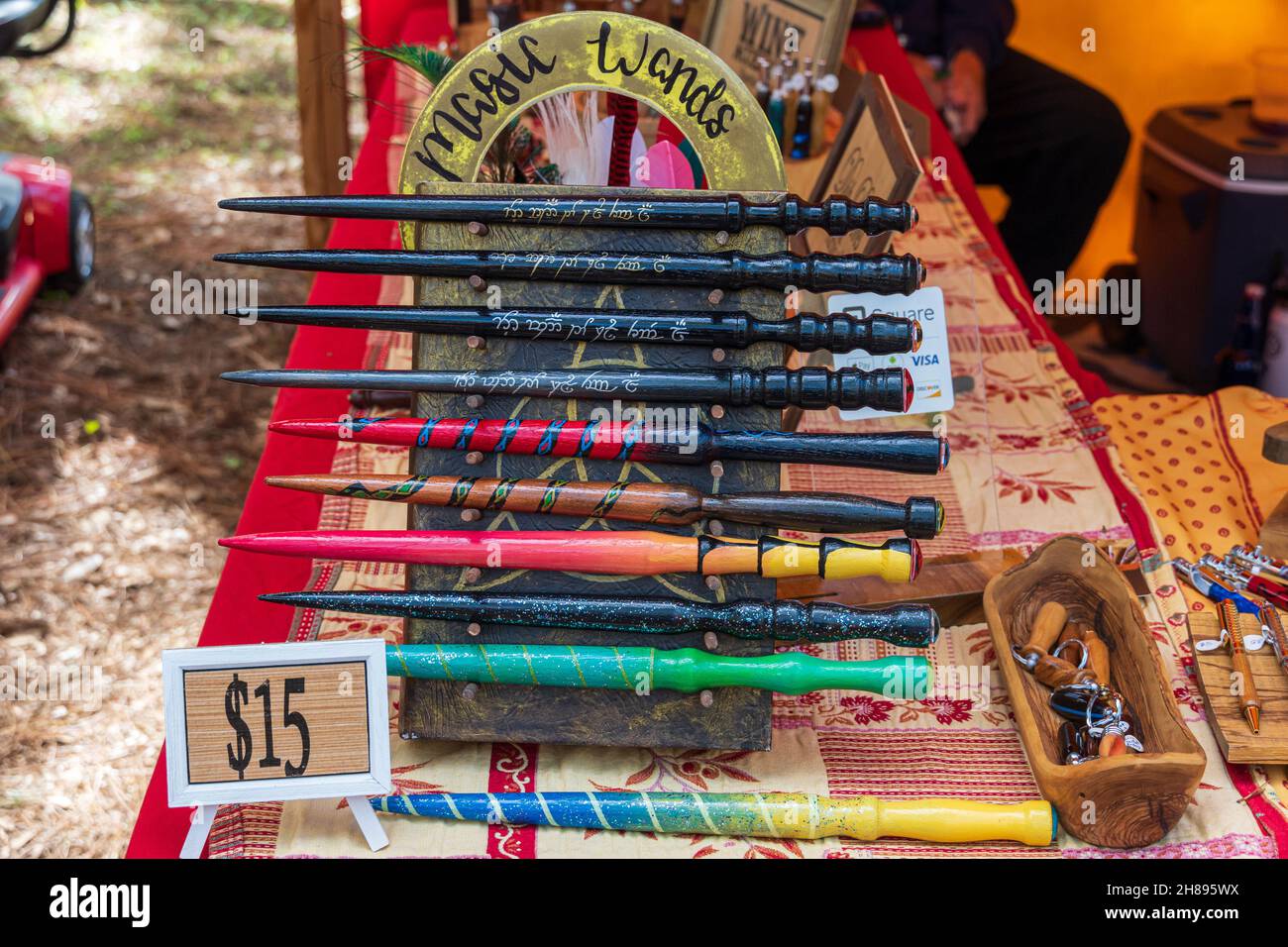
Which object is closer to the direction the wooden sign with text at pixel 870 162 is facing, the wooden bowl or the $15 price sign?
the $15 price sign

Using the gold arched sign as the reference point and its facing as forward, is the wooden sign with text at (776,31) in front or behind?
behind
